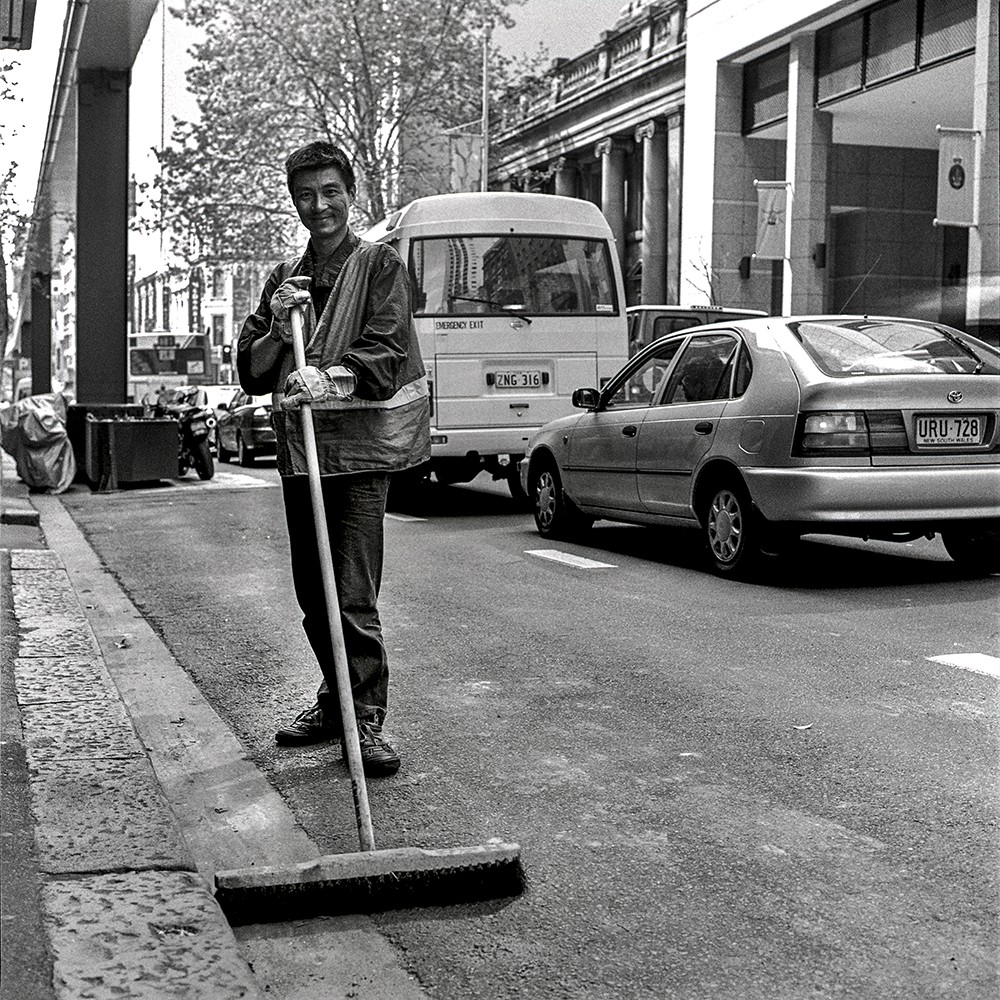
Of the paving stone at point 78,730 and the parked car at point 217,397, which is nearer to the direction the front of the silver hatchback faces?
the parked car

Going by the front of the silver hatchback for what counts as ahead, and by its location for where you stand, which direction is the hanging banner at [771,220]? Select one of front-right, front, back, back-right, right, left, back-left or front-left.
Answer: front-right

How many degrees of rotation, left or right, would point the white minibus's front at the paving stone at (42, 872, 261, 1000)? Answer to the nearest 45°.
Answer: approximately 180°

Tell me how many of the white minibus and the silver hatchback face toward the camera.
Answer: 0

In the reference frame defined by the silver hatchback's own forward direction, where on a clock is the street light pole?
The street light pole is roughly at 1 o'clock from the silver hatchback.

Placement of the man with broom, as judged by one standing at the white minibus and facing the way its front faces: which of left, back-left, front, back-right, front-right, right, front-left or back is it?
back

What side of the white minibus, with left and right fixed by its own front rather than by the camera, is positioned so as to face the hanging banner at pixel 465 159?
front

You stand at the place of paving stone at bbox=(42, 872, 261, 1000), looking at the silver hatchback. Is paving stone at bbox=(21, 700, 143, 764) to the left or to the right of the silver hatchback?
left

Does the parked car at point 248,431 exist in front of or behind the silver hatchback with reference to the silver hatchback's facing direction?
in front

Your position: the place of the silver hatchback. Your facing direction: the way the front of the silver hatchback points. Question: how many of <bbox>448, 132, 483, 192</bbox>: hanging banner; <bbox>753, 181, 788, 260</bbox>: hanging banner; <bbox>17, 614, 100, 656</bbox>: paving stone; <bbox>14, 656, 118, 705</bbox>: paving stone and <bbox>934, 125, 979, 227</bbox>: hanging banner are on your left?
2

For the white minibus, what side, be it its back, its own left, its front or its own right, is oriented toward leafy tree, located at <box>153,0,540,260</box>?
front

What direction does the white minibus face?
away from the camera

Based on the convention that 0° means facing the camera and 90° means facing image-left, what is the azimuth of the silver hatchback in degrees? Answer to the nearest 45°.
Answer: approximately 135°
